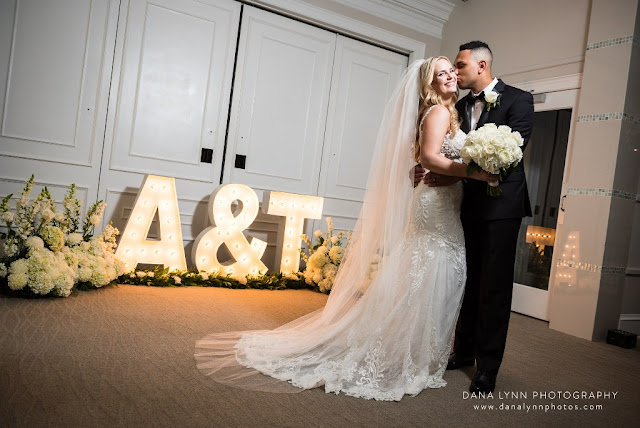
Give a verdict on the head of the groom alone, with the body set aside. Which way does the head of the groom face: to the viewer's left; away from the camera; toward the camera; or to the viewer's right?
to the viewer's left

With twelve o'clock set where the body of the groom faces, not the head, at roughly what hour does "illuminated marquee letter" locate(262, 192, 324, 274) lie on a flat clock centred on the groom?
The illuminated marquee letter is roughly at 3 o'clock from the groom.

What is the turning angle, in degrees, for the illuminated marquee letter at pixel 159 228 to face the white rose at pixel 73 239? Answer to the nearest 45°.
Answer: approximately 45° to its right

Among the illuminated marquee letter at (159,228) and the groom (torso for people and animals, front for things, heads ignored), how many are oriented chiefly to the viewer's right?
0

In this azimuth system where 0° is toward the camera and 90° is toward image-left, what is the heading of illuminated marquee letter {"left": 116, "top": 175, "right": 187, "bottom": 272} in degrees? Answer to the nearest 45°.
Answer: approximately 0°

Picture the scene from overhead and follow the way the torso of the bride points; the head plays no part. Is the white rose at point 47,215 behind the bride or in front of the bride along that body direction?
behind

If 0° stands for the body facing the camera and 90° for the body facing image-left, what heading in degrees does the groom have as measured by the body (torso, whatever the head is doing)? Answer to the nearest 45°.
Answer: approximately 45°

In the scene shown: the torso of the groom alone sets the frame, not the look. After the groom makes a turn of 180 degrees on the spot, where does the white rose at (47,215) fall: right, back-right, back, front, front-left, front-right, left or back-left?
back-left

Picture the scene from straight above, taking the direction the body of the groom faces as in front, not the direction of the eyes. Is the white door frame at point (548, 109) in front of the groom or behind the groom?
behind

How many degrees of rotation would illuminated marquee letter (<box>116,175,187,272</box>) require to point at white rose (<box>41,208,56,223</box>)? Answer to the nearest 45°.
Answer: approximately 45° to its right

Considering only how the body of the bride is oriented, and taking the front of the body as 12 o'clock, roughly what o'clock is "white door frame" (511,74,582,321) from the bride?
The white door frame is roughly at 10 o'clock from the bride.

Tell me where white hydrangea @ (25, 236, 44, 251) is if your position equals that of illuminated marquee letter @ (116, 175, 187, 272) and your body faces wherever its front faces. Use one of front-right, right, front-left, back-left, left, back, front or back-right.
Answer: front-right
